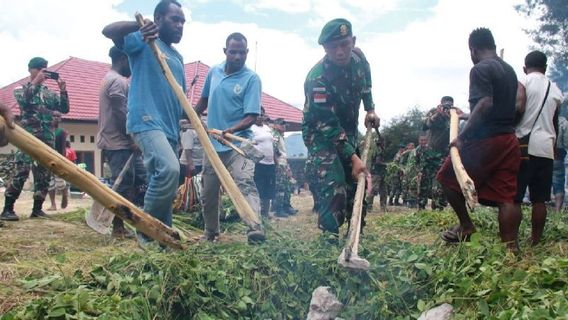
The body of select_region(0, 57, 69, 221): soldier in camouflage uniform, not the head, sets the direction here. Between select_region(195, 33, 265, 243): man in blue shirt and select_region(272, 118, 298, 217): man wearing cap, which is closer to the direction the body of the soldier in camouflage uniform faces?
the man in blue shirt

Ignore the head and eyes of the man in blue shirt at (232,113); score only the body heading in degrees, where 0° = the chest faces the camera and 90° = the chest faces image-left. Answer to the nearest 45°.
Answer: approximately 0°

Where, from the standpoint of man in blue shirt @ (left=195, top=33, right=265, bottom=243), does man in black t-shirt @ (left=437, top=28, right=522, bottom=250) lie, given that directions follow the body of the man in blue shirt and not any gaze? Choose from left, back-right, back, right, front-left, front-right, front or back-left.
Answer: front-left

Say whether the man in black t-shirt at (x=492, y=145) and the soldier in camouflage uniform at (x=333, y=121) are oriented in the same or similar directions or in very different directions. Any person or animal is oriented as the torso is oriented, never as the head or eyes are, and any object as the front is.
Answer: very different directions

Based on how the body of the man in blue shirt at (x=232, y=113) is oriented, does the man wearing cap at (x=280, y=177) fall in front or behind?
behind

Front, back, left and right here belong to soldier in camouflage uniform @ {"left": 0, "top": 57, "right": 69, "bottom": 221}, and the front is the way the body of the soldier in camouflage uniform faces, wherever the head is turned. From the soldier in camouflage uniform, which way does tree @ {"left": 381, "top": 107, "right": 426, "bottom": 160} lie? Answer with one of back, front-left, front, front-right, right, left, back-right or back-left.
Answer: left

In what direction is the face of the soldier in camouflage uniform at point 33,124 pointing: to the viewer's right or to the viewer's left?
to the viewer's right

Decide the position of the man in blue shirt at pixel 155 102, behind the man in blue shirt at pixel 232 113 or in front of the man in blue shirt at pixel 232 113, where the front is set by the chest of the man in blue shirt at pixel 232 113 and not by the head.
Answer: in front

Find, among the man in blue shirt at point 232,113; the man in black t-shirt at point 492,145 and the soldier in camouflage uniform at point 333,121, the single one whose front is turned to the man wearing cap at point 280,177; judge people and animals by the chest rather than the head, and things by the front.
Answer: the man in black t-shirt

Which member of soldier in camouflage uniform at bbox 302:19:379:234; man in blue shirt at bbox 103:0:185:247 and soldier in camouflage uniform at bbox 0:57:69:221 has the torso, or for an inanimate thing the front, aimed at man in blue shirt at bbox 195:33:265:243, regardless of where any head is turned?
soldier in camouflage uniform at bbox 0:57:69:221

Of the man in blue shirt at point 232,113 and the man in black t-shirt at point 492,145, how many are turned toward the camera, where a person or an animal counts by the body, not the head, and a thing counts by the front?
1

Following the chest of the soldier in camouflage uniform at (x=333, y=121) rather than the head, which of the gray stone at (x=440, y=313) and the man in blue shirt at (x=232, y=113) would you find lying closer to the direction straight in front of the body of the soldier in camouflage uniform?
the gray stone

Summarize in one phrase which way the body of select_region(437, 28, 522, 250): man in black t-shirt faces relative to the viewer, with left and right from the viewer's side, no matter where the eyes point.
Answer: facing away from the viewer and to the left of the viewer
